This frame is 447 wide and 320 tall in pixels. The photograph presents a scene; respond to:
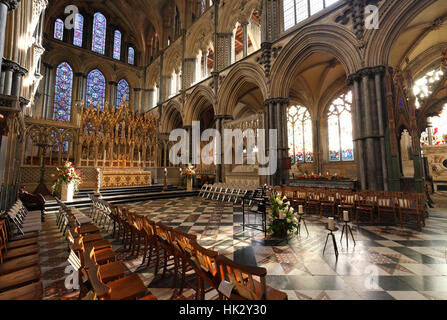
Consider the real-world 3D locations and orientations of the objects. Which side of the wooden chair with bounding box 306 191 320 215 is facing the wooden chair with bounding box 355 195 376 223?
left

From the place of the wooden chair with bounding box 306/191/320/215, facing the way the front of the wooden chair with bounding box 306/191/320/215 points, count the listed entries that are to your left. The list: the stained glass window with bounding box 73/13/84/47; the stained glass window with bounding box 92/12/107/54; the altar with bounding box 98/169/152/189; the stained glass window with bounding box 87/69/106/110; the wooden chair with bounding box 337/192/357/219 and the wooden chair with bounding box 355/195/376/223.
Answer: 2

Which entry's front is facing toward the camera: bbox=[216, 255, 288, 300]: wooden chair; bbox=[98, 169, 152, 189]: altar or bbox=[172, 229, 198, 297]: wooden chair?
the altar

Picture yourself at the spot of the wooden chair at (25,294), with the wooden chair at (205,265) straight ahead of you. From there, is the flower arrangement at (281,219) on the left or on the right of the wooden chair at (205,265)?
left

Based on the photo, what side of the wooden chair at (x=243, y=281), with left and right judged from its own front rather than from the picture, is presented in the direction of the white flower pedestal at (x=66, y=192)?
left

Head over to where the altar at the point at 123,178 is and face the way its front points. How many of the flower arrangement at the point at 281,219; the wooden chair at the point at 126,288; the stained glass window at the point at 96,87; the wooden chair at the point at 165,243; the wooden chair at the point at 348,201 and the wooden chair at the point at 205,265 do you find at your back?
1

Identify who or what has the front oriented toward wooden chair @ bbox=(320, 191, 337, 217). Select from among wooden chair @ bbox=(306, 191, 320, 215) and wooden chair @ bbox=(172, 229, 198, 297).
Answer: wooden chair @ bbox=(172, 229, 198, 297)

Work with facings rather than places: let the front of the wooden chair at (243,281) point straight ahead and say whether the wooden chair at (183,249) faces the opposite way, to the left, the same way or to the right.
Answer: the same way

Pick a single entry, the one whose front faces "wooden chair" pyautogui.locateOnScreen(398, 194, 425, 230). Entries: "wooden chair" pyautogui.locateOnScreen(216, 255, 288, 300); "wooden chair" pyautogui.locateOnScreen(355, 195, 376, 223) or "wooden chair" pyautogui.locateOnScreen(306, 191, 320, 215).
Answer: "wooden chair" pyautogui.locateOnScreen(216, 255, 288, 300)

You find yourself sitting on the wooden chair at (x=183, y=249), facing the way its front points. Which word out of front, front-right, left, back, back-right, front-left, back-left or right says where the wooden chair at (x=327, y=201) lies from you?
front

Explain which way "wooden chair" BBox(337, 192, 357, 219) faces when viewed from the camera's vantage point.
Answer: facing the viewer and to the left of the viewer

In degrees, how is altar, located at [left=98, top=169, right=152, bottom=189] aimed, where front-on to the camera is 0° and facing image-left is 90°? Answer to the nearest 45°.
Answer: approximately 0°

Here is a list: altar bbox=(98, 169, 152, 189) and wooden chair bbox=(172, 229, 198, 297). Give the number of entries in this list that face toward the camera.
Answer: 1

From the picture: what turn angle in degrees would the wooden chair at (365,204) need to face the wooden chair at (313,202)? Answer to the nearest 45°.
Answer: approximately 45° to its right
